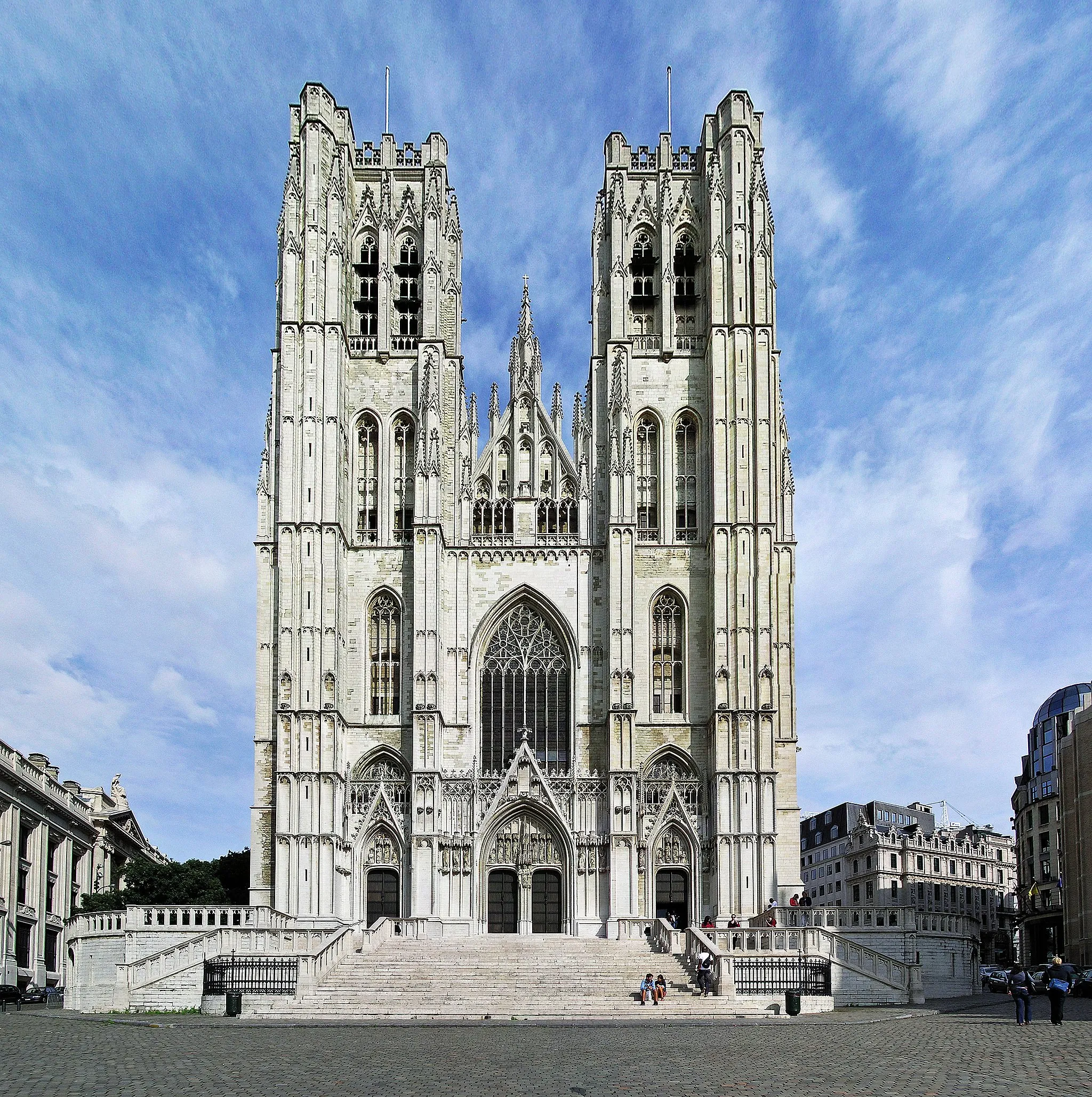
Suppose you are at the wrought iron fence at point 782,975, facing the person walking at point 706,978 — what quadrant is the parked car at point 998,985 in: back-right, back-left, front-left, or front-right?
back-right

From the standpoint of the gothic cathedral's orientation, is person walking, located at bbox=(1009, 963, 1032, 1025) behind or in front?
in front

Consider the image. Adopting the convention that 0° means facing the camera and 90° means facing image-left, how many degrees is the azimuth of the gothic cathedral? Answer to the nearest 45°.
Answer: approximately 0°

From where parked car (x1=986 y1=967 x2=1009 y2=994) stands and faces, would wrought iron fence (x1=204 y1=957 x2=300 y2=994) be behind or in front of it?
in front

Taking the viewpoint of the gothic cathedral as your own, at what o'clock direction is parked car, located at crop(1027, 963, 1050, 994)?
The parked car is roughly at 10 o'clock from the gothic cathedral.

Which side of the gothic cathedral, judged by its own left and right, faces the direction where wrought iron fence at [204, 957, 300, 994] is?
front

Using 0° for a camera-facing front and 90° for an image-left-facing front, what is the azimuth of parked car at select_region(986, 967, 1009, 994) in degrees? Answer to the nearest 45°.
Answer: approximately 45°

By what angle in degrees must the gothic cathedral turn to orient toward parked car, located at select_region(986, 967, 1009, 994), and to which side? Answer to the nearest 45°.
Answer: approximately 90° to its left

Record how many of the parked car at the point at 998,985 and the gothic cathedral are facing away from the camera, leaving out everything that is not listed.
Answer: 0

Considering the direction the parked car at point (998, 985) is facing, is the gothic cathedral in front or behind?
in front

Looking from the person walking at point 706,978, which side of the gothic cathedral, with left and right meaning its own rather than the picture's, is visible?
front
